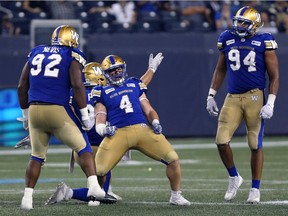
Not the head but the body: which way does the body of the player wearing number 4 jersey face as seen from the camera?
toward the camera
